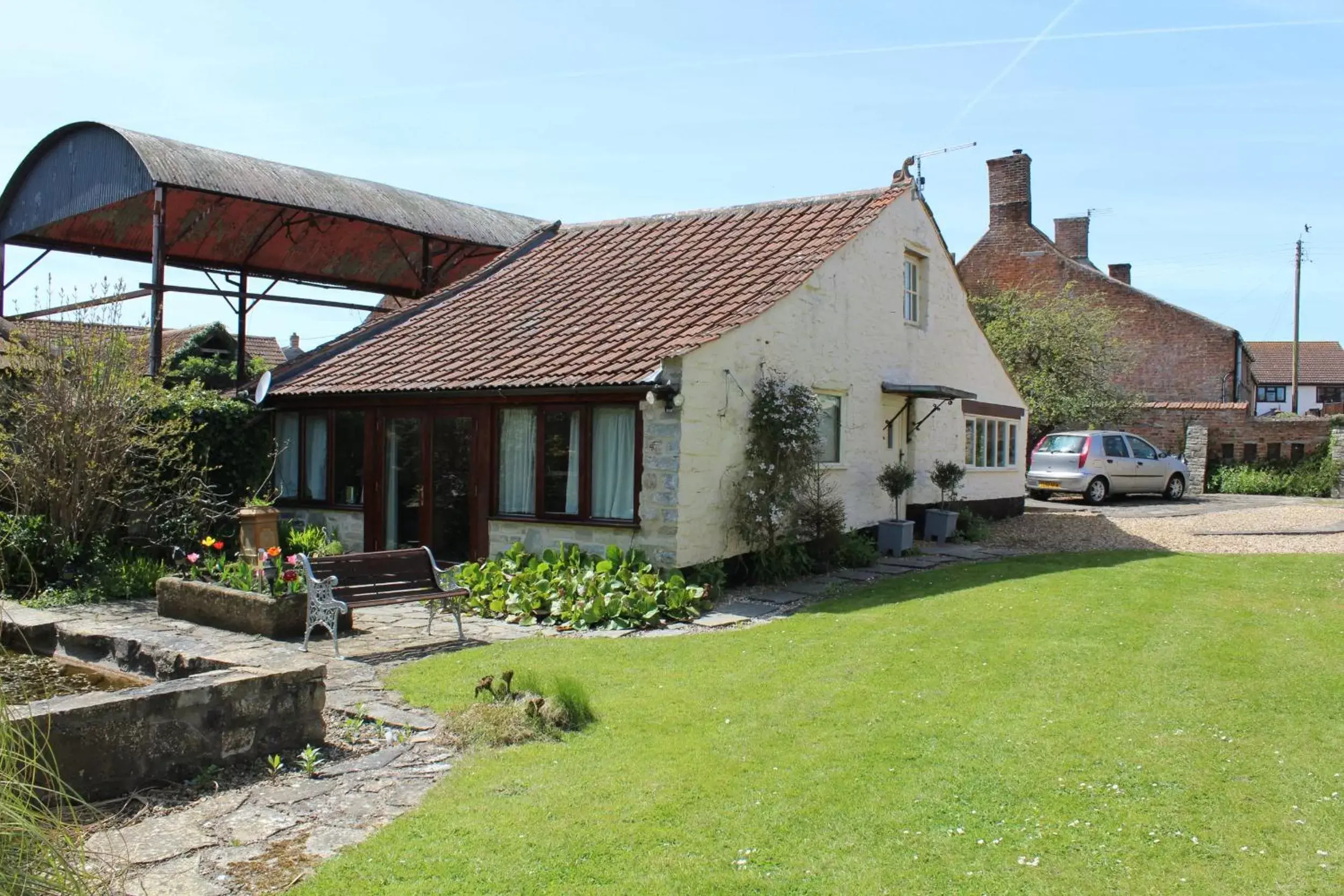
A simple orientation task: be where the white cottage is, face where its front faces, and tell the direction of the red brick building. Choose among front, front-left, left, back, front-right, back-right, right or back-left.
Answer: left

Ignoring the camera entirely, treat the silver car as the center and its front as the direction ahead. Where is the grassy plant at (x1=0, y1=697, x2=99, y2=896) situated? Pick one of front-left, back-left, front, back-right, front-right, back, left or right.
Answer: back-right

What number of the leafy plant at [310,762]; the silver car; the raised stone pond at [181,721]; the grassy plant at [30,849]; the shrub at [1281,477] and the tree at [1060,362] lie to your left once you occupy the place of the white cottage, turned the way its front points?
3

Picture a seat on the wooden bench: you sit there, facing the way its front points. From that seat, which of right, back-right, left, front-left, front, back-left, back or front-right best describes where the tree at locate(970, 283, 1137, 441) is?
left

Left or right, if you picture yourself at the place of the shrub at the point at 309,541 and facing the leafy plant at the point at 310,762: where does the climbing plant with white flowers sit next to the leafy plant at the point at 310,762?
left

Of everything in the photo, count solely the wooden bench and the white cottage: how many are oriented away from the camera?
0

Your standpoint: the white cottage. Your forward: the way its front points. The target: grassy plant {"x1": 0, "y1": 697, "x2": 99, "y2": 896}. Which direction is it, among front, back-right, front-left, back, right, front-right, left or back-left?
front-right

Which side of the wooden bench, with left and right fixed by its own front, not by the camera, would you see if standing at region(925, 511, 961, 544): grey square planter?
left

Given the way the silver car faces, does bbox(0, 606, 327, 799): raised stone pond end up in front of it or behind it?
behind
